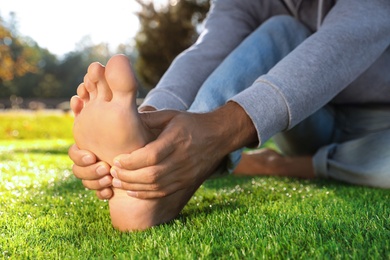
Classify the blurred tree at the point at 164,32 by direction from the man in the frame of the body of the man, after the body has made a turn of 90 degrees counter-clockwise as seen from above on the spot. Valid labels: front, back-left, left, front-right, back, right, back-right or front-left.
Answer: back-left

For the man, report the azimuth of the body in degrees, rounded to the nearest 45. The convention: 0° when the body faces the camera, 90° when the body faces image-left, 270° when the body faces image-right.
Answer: approximately 45°
